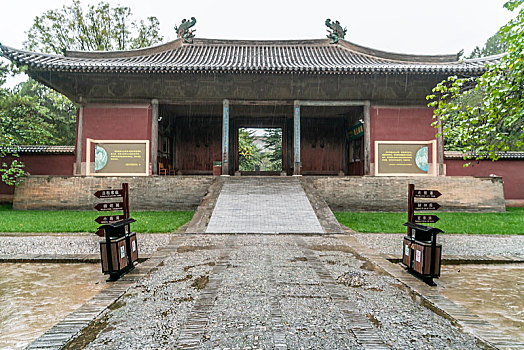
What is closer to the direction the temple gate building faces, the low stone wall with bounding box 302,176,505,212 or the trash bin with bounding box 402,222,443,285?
the trash bin

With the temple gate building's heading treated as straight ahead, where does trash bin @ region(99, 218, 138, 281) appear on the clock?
The trash bin is roughly at 12 o'clock from the temple gate building.

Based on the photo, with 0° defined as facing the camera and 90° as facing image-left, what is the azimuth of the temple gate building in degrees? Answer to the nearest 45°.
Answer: approximately 0°

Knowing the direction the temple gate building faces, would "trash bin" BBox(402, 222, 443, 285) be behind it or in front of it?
in front

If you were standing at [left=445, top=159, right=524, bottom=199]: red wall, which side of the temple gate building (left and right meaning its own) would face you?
left

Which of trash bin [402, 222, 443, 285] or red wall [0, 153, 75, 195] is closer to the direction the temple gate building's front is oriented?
the trash bin

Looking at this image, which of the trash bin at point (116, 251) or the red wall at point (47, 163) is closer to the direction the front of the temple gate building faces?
the trash bin

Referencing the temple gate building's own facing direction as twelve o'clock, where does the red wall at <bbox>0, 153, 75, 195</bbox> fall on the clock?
The red wall is roughly at 3 o'clock from the temple gate building.
